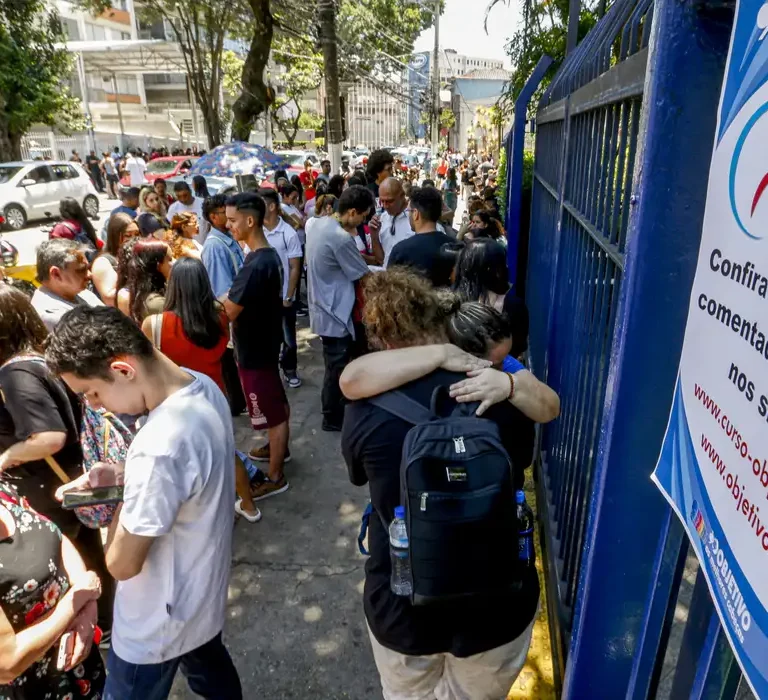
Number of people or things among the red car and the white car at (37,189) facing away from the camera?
0

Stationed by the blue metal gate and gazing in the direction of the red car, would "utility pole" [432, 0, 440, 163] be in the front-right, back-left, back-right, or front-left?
front-right

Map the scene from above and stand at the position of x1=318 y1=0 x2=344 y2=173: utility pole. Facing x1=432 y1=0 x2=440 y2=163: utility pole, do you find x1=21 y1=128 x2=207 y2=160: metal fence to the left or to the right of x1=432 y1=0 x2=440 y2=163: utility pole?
left

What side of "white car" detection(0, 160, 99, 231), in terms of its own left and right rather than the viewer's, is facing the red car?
back

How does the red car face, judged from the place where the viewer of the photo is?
facing the viewer and to the left of the viewer

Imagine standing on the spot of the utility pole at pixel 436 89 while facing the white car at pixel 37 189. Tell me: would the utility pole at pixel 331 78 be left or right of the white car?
left

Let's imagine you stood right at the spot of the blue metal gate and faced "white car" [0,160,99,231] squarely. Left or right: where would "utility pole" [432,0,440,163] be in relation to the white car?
right

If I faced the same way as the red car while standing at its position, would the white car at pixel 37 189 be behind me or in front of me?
in front

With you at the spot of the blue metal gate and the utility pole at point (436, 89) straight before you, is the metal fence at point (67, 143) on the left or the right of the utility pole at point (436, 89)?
left

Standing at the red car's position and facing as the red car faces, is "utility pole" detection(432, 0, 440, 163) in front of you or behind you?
behind

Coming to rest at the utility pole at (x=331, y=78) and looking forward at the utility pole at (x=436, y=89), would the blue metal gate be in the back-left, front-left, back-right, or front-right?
back-right
